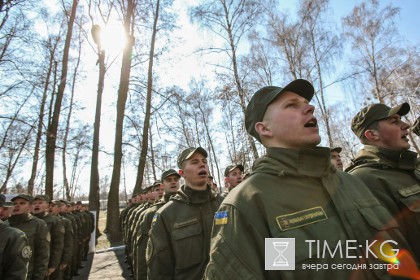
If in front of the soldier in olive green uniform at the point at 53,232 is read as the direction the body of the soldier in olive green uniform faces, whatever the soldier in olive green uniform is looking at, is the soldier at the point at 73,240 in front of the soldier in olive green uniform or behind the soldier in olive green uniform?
behind

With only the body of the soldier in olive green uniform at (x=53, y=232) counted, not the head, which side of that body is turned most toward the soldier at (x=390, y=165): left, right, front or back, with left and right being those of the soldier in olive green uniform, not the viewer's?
front

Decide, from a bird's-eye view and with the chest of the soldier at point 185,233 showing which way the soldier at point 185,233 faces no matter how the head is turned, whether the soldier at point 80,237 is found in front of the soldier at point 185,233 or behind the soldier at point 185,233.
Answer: behind
